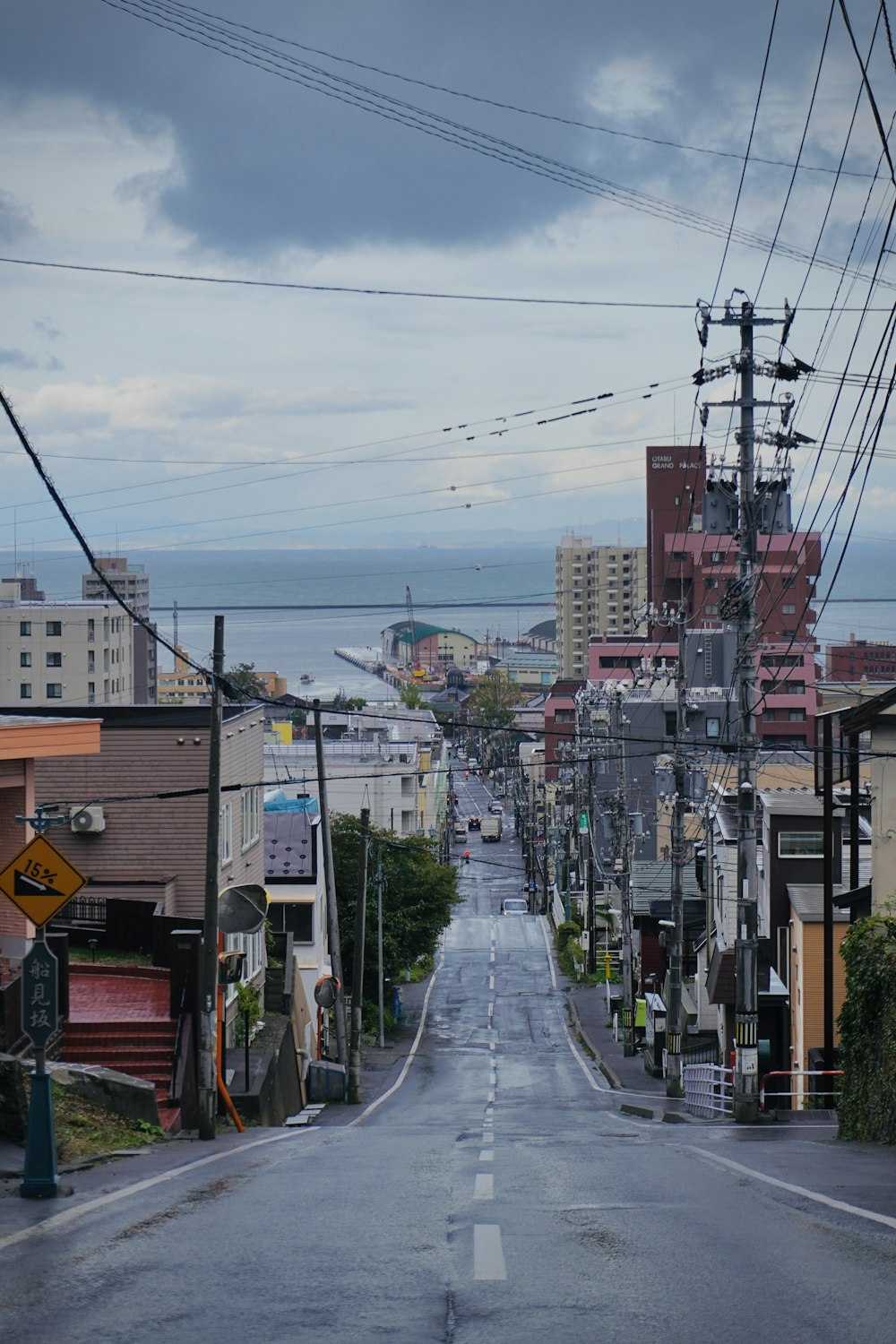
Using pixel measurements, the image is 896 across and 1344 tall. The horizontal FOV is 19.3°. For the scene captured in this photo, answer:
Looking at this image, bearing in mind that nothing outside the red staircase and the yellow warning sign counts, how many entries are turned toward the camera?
2

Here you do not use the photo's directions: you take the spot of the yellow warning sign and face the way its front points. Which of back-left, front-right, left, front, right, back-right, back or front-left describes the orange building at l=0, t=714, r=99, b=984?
back

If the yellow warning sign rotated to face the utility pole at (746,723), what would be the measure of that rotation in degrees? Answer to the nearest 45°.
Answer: approximately 135° to its left

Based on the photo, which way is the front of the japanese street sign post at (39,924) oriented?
toward the camera

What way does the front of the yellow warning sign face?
toward the camera

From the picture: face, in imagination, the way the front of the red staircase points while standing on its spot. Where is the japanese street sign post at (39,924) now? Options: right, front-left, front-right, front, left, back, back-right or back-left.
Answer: front

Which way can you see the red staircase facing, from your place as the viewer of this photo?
facing the viewer
